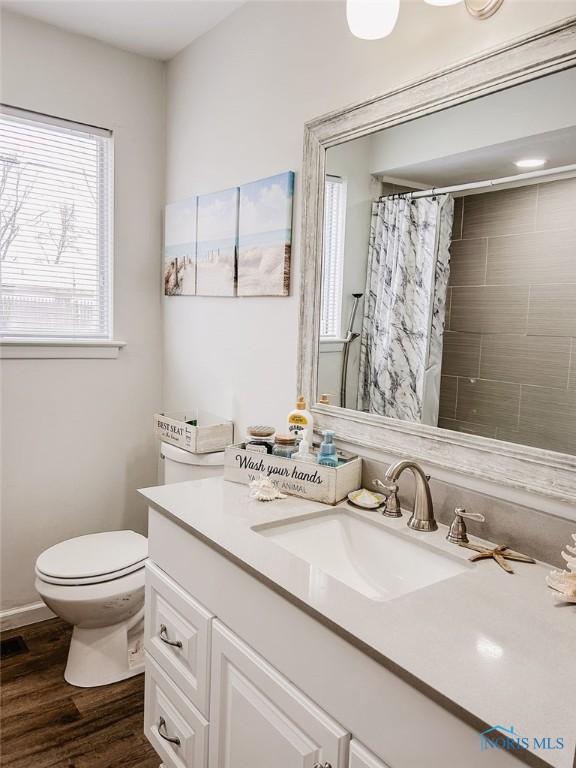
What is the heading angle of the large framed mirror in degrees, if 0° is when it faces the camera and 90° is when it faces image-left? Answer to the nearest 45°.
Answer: approximately 45°

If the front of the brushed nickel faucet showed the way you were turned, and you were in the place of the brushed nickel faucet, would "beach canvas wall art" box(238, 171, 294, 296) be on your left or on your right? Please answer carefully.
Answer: on your right

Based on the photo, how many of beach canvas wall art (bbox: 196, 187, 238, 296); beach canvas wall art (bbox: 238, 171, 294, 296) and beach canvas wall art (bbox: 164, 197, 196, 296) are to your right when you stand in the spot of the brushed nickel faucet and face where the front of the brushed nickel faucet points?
3

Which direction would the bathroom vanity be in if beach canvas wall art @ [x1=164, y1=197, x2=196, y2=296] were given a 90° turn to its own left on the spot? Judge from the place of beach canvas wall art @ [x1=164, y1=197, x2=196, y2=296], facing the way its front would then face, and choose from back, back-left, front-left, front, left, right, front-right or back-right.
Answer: front-right
